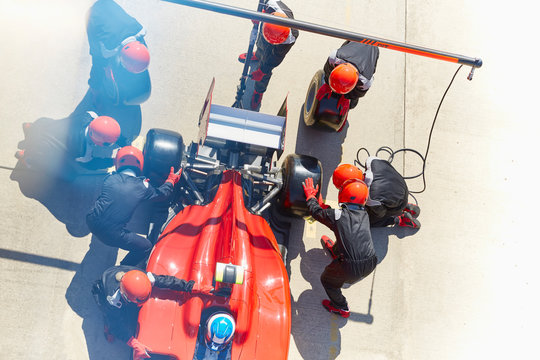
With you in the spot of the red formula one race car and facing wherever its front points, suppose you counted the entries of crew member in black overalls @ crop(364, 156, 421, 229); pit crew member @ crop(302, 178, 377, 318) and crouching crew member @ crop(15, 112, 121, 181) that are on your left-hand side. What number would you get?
2

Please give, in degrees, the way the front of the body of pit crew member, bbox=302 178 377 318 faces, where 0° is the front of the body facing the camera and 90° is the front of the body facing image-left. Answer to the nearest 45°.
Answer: approximately 135°

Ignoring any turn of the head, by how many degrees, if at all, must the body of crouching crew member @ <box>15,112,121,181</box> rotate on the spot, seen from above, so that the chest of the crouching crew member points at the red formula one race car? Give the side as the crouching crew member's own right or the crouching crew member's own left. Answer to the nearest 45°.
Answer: approximately 45° to the crouching crew member's own right

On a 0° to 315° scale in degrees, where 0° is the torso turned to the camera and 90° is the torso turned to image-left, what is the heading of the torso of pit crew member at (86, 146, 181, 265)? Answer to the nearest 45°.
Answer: approximately 225°

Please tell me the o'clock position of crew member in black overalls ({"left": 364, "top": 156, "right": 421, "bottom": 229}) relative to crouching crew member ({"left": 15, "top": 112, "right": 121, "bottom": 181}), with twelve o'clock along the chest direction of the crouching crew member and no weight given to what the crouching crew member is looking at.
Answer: The crew member in black overalls is roughly at 1 o'clock from the crouching crew member.

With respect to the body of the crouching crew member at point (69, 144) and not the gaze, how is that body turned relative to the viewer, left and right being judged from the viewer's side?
facing to the right of the viewer

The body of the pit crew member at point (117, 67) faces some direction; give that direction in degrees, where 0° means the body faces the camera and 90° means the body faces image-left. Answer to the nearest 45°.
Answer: approximately 315°
